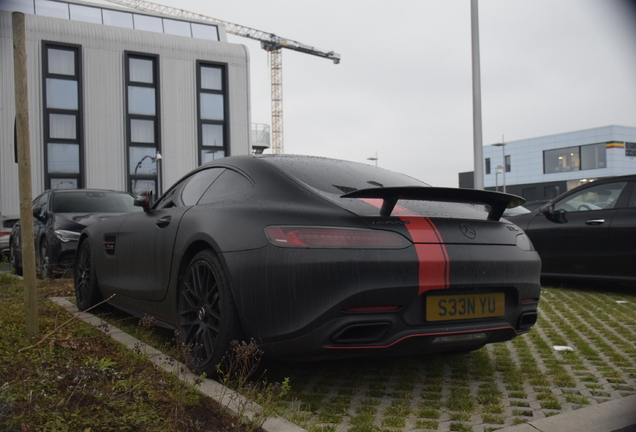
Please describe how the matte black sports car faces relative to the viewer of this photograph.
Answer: facing away from the viewer and to the left of the viewer

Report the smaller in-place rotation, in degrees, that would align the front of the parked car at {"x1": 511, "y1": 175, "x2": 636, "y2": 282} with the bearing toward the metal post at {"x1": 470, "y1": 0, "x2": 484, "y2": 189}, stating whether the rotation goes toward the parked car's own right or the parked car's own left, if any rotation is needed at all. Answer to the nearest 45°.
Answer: approximately 90° to the parked car's own right

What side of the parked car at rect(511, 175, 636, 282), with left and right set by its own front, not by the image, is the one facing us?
left

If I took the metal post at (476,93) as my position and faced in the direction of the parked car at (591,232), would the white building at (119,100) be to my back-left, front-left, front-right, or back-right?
back-right

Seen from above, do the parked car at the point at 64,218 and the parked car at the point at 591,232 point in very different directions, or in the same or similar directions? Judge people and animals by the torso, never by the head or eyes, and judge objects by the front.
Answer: very different directions

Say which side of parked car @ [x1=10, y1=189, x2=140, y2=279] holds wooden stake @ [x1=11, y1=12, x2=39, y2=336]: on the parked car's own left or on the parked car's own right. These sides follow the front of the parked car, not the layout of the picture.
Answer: on the parked car's own right

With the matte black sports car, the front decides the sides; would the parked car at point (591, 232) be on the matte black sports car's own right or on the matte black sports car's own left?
on the matte black sports car's own right

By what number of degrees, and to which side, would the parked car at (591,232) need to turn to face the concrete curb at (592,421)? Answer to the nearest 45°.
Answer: approximately 90° to its left

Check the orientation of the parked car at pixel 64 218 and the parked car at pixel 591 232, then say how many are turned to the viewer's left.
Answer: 1

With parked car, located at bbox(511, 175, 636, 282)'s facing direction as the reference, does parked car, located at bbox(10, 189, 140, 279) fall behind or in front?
in front

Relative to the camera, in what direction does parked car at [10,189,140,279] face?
facing the viewer and to the right of the viewer

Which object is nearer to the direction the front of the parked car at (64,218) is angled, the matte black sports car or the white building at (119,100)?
the matte black sports car

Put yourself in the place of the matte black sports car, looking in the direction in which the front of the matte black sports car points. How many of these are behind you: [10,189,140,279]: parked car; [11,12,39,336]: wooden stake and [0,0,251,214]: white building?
0

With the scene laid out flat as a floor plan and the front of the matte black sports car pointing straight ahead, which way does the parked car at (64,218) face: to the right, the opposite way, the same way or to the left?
the opposite way

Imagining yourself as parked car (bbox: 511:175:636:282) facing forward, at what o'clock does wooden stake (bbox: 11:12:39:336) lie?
The wooden stake is roughly at 10 o'clock from the parked car.
